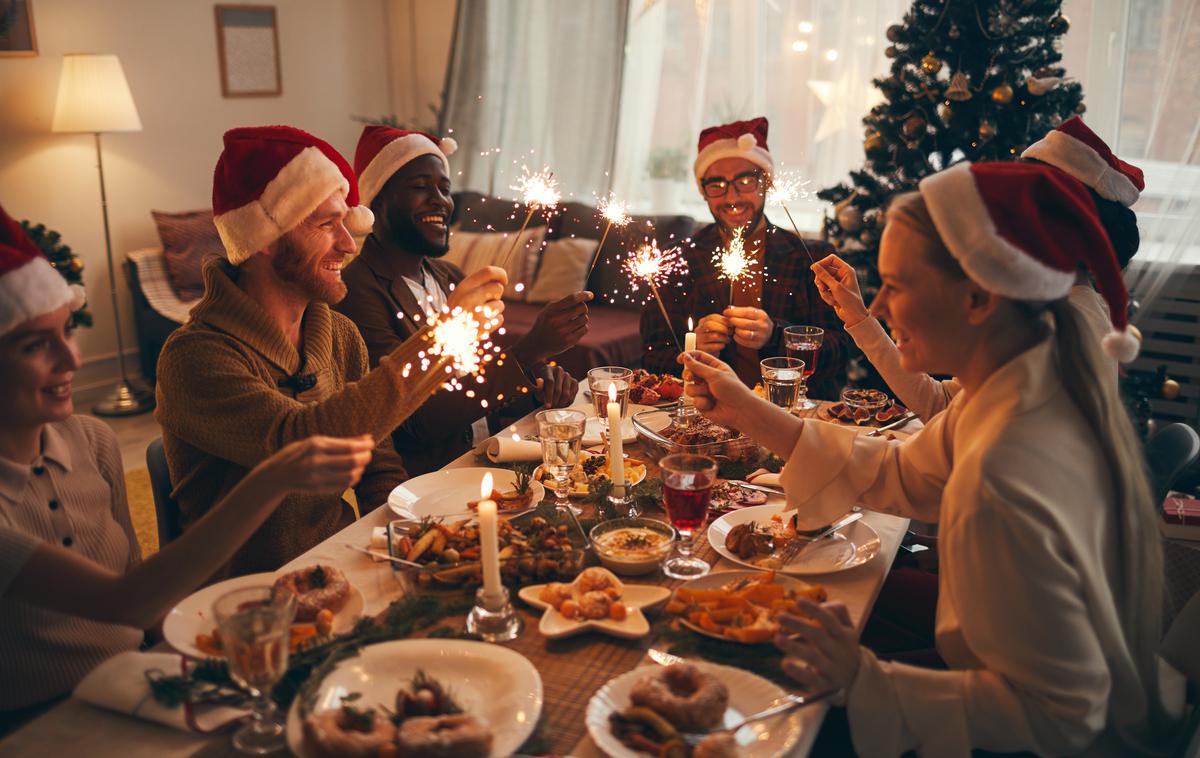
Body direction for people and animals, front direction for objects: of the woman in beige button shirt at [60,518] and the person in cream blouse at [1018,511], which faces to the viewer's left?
the person in cream blouse

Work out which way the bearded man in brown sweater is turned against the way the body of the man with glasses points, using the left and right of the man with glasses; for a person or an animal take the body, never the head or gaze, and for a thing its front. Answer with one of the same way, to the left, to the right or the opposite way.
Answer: to the left

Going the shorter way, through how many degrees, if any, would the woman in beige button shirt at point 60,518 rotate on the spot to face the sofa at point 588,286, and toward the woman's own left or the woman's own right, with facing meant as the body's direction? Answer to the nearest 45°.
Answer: approximately 90° to the woman's own left

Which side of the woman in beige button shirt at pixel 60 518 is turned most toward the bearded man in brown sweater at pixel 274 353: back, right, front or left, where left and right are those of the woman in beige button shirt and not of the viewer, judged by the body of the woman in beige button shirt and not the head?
left

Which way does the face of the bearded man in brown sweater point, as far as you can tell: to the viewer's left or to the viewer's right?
to the viewer's right

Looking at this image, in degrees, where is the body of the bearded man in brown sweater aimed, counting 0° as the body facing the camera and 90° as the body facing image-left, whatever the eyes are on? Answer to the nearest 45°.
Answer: approximately 315°

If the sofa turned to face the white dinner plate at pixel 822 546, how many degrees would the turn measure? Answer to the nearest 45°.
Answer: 0° — it already faces it

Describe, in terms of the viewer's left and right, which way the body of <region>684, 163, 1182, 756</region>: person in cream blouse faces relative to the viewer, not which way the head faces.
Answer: facing to the left of the viewer
